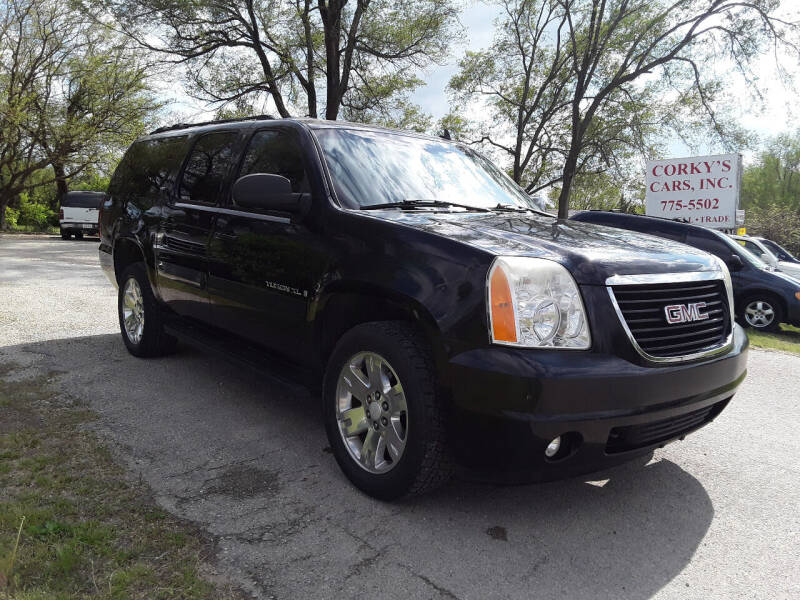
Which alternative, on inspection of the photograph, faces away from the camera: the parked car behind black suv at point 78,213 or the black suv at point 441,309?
the parked car behind black suv

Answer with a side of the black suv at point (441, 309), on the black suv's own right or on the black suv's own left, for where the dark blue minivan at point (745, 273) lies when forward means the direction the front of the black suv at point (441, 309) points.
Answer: on the black suv's own left

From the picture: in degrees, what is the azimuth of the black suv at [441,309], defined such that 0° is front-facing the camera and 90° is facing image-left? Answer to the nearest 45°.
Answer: approximately 315°

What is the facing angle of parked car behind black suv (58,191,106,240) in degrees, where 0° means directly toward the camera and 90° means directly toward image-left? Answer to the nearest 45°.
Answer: approximately 180°

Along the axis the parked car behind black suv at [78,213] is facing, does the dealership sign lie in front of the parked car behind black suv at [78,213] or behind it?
behind

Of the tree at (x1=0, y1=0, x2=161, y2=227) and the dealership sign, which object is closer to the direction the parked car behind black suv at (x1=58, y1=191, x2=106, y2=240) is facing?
the tree

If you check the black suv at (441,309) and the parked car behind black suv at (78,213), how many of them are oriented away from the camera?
1

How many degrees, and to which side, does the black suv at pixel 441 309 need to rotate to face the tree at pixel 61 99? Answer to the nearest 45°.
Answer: approximately 180°

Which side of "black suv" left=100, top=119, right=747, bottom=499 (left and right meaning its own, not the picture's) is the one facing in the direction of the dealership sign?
left

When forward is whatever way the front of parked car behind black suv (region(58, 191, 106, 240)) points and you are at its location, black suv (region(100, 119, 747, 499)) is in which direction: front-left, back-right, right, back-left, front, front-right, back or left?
back

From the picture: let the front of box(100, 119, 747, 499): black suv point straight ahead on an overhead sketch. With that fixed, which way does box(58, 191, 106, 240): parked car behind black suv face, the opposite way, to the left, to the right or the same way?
the opposite way
